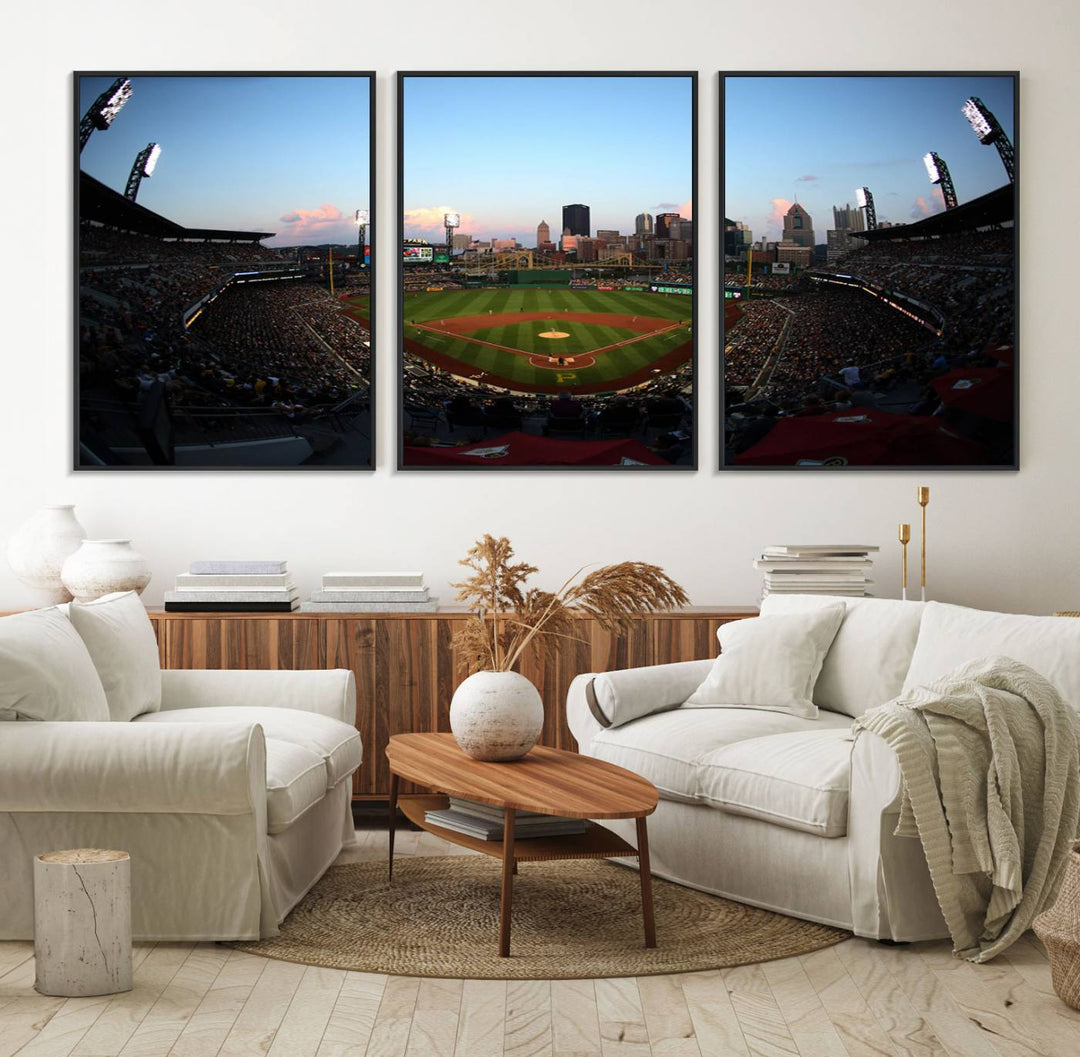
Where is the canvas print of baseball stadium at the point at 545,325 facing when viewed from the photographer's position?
facing the viewer

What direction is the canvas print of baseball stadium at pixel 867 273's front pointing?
toward the camera

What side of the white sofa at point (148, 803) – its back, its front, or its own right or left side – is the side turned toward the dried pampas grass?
front

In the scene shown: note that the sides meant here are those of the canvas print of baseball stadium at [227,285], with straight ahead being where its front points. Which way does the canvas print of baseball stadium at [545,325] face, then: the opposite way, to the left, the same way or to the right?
the same way

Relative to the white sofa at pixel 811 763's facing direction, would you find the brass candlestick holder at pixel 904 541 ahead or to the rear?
to the rear

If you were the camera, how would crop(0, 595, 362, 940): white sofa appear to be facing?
facing to the right of the viewer

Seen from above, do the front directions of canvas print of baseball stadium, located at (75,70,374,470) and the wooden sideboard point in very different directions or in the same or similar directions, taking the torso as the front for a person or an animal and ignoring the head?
same or similar directions

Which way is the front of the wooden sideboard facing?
toward the camera

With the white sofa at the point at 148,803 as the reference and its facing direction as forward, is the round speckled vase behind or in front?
in front

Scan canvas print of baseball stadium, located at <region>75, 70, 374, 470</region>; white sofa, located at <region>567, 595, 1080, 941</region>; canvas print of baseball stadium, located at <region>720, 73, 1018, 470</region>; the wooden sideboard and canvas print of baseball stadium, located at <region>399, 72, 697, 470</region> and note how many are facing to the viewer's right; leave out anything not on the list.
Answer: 0
